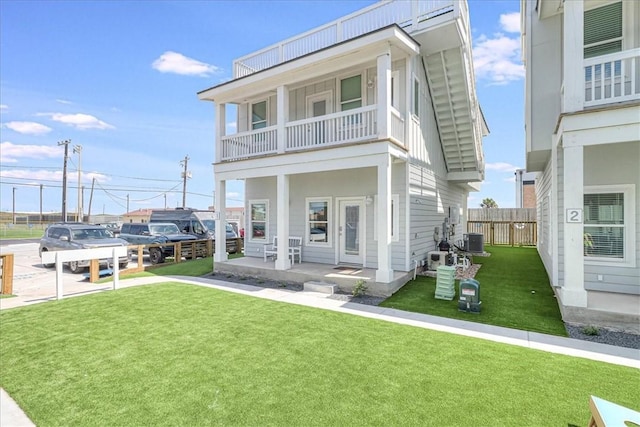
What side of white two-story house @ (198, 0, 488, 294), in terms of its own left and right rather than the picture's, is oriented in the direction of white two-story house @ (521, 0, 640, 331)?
left

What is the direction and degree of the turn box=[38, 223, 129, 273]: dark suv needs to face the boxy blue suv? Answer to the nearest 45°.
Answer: approximately 45° to its left
